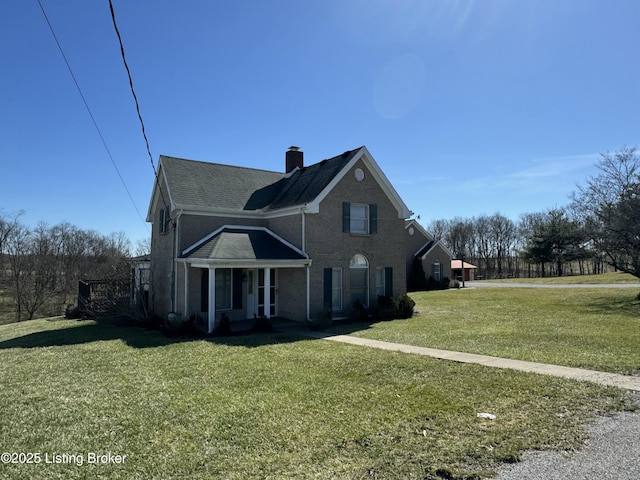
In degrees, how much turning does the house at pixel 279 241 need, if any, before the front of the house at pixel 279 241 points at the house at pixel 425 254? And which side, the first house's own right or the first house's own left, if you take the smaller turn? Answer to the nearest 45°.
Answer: approximately 90° to the first house's own left

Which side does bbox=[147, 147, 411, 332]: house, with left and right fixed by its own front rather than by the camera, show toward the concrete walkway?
front

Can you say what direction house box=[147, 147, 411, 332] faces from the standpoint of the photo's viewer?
facing the viewer and to the right of the viewer
